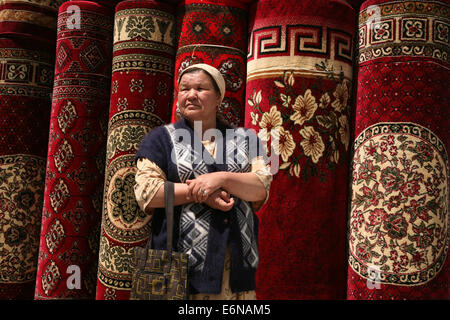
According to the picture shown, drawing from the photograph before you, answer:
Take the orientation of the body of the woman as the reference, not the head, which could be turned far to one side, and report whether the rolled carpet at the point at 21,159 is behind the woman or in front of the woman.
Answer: behind

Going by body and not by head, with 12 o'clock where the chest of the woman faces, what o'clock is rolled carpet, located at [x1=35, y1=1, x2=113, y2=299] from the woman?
The rolled carpet is roughly at 5 o'clock from the woman.

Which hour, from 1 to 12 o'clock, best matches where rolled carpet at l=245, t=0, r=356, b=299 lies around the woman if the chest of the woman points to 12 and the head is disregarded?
The rolled carpet is roughly at 7 o'clock from the woman.

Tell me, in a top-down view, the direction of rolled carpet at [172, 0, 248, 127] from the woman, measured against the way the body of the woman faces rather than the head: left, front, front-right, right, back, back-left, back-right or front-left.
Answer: back

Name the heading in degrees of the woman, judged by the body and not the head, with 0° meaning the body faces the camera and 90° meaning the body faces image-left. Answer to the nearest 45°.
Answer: approximately 0°

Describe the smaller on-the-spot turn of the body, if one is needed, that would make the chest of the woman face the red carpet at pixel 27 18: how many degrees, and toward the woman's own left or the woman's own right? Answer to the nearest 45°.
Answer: approximately 135° to the woman's own right

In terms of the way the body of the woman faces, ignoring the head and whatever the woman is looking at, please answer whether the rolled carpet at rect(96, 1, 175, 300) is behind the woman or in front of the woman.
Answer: behind
